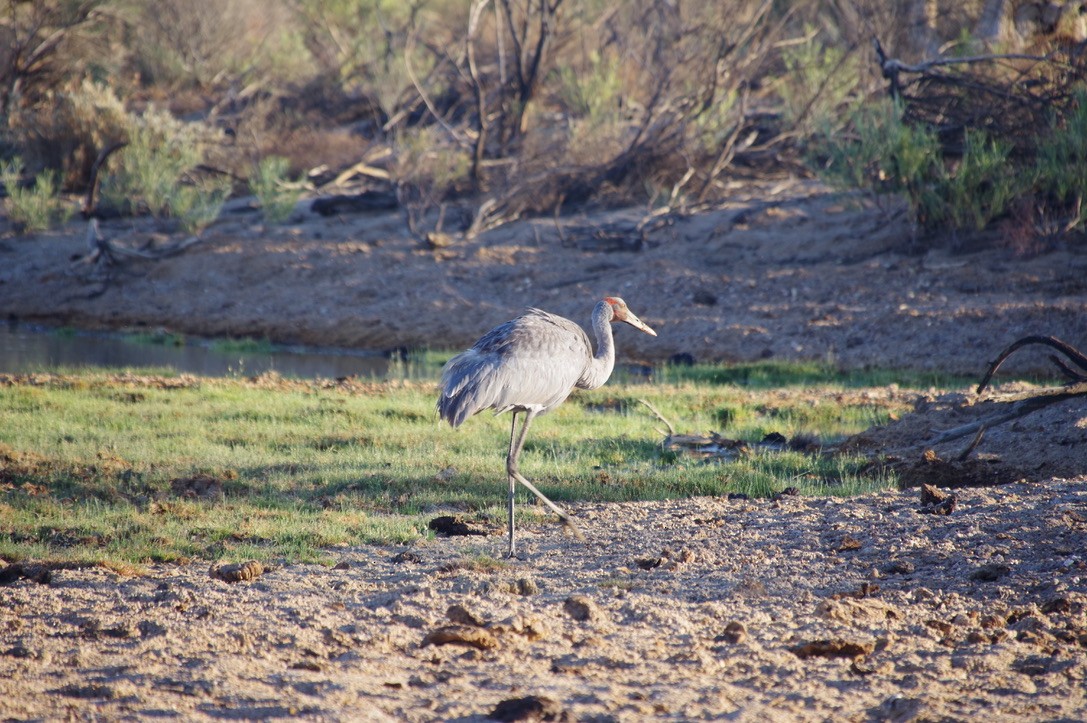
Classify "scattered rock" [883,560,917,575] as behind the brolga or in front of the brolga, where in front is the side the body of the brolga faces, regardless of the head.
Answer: in front

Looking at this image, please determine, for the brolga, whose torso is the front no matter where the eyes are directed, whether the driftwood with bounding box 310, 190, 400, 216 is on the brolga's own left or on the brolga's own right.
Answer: on the brolga's own left

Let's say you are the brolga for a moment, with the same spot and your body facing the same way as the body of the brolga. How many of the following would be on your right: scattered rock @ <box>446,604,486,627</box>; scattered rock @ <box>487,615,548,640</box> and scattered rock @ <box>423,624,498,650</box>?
3

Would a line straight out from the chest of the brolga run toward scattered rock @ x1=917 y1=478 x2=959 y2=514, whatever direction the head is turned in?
yes

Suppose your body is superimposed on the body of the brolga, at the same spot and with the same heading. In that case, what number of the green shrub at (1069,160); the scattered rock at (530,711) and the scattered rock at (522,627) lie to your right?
2

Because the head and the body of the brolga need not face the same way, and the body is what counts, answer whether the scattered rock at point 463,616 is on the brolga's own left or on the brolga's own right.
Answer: on the brolga's own right

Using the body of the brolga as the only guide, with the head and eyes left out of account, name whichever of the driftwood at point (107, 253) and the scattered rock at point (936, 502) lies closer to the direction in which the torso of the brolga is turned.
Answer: the scattered rock

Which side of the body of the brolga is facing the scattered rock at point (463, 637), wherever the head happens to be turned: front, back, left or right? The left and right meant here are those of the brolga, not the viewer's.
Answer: right

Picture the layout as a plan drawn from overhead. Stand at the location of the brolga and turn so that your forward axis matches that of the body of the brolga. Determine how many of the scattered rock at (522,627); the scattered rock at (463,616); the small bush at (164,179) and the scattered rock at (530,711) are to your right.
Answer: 3

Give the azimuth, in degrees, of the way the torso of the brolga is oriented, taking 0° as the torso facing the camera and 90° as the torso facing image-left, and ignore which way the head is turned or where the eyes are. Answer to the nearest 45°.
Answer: approximately 270°

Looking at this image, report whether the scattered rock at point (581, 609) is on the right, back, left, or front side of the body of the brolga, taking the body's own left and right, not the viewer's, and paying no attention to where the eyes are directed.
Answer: right

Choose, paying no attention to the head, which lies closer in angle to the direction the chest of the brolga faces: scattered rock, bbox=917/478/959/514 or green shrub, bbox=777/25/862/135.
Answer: the scattered rock

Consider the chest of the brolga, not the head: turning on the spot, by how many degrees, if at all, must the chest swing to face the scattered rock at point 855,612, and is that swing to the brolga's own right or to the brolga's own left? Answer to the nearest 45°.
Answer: approximately 45° to the brolga's own right
